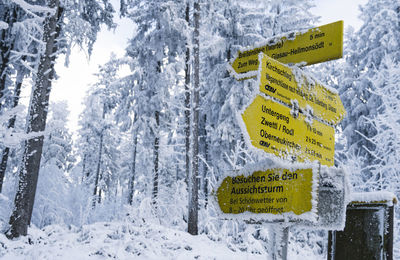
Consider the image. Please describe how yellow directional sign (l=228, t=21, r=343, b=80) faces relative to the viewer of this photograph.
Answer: facing the viewer and to the left of the viewer
